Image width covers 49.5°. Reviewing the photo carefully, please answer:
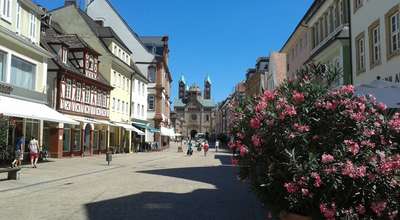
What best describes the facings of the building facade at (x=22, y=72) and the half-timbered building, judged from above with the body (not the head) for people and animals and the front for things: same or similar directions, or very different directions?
same or similar directions

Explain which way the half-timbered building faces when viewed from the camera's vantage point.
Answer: facing the viewer and to the right of the viewer

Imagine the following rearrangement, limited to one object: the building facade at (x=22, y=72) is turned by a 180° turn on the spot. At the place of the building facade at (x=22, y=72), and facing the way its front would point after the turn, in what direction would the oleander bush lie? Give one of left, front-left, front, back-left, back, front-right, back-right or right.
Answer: back-left

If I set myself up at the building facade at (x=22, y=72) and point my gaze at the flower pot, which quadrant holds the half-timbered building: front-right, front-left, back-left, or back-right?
back-left

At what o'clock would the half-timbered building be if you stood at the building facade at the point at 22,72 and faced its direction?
The half-timbered building is roughly at 8 o'clock from the building facade.

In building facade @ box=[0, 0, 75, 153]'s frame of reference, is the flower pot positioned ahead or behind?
ahead

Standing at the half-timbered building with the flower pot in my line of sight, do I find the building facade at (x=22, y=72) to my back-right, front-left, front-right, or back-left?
front-right

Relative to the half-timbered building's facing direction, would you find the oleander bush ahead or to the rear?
ahead

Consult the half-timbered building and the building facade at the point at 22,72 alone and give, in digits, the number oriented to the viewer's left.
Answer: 0

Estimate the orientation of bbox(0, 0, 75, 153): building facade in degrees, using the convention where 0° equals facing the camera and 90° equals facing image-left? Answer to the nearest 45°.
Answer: approximately 315°

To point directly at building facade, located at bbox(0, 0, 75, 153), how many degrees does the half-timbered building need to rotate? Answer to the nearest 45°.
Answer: approximately 45° to its right

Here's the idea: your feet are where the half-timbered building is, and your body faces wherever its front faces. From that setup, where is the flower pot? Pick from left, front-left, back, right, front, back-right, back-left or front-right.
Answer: front-right
